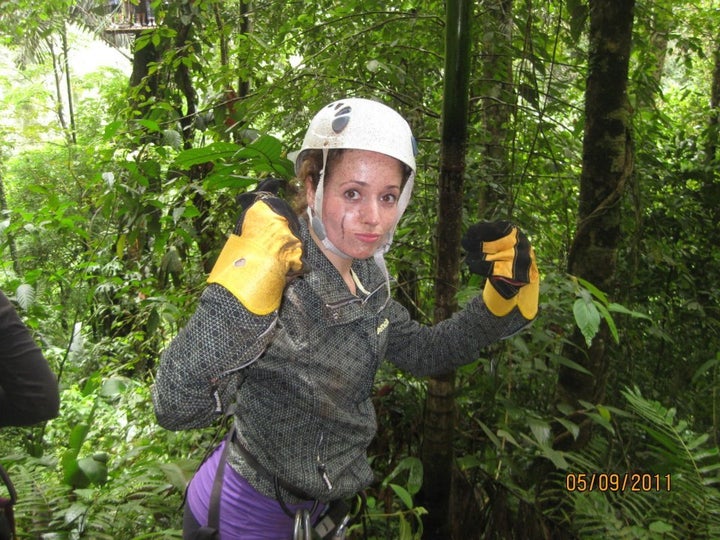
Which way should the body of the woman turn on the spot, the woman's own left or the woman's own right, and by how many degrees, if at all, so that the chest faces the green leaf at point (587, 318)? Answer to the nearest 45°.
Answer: approximately 45° to the woman's own left

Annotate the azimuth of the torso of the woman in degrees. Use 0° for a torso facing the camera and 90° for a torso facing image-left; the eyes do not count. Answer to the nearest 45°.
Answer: approximately 315°

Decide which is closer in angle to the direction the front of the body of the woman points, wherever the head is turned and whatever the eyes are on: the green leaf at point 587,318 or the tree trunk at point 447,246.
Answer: the green leaf

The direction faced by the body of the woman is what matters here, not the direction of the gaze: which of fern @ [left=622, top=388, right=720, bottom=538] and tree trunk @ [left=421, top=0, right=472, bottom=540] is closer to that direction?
the fern

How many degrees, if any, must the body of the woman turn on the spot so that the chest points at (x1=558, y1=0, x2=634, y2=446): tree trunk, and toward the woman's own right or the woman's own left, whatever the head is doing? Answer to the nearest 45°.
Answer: approximately 90° to the woman's own left

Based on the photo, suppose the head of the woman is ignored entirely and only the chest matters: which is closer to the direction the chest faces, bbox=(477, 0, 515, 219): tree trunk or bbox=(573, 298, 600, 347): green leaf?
the green leaf

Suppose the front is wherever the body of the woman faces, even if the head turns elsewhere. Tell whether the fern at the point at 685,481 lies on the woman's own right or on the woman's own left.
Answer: on the woman's own left
